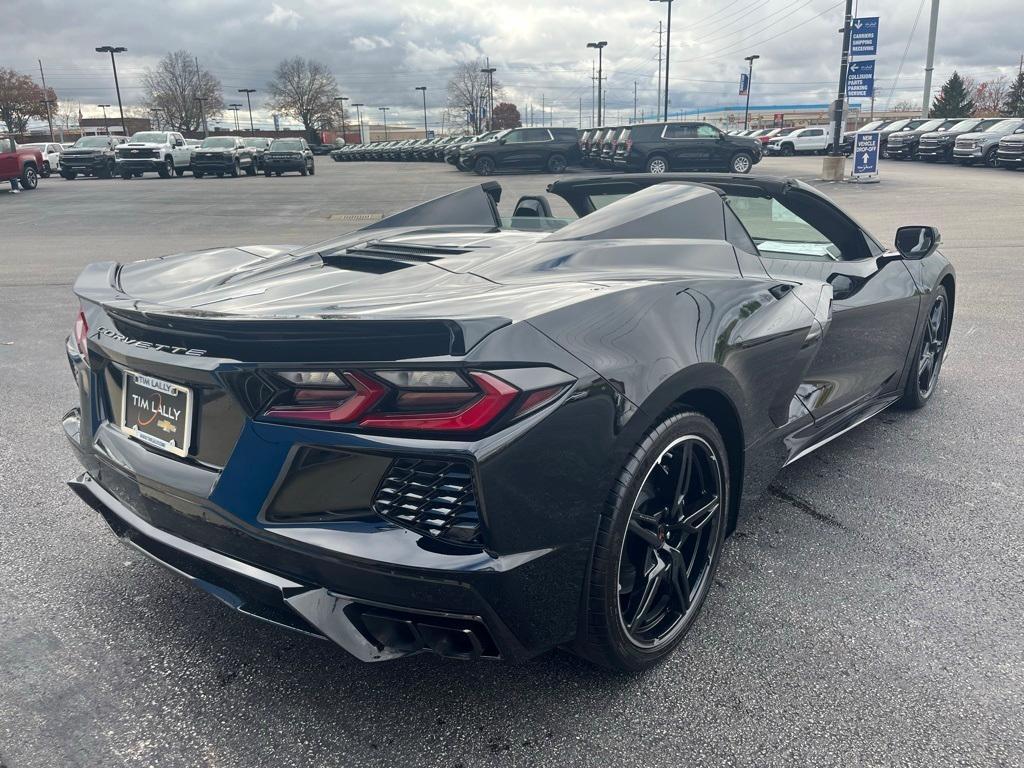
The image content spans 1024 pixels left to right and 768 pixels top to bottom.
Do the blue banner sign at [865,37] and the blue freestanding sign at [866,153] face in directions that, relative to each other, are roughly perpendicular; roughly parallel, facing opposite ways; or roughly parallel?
roughly parallel

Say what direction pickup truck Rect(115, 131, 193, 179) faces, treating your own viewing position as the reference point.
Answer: facing the viewer and to the left of the viewer

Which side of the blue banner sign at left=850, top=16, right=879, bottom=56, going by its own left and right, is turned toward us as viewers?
front

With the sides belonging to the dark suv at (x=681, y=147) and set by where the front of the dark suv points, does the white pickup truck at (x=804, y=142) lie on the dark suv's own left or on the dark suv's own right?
on the dark suv's own left

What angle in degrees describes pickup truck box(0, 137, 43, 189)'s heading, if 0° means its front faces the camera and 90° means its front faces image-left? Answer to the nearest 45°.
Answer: approximately 45°

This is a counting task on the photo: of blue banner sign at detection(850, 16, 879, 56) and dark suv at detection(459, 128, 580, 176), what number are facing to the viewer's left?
1

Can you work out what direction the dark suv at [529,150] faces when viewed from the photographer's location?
facing to the left of the viewer

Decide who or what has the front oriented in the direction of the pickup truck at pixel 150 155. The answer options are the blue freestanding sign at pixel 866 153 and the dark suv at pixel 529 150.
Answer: the dark suv

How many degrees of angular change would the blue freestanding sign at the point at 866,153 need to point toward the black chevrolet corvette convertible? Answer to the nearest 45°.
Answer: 0° — it already faces it

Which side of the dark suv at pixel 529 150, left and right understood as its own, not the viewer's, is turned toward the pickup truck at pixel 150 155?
front

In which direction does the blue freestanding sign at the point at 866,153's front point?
toward the camera

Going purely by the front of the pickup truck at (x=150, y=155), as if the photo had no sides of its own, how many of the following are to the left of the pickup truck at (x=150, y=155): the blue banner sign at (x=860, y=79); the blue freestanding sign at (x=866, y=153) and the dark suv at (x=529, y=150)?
3

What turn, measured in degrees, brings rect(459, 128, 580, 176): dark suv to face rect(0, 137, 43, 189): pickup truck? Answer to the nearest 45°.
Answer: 0° — it already faces it

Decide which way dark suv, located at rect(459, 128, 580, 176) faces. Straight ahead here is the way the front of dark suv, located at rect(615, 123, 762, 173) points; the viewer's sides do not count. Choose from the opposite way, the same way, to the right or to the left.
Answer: the opposite way

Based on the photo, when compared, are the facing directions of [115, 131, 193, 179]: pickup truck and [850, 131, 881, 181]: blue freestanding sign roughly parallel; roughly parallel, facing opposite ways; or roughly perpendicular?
roughly parallel

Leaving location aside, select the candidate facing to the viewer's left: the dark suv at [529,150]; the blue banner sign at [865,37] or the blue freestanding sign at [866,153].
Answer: the dark suv

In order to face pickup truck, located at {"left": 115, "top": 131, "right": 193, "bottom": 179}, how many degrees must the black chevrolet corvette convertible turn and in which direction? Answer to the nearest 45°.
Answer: approximately 90° to its left

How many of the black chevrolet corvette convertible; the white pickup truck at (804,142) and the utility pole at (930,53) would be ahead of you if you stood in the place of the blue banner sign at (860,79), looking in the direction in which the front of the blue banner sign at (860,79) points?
1

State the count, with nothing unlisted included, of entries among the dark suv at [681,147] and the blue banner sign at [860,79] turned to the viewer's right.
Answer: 1

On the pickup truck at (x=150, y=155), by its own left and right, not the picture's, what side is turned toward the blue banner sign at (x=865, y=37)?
left

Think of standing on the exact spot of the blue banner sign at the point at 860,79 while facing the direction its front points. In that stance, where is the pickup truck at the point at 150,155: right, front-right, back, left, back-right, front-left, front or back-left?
right

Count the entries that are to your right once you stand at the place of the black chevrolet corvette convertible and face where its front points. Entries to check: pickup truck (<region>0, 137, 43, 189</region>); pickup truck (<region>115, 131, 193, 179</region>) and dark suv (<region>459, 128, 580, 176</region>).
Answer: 0
